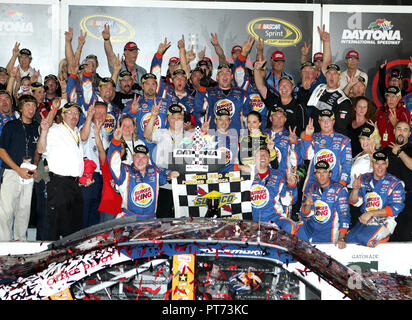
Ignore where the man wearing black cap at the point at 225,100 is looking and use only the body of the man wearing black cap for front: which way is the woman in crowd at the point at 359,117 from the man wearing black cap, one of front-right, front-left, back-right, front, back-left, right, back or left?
left

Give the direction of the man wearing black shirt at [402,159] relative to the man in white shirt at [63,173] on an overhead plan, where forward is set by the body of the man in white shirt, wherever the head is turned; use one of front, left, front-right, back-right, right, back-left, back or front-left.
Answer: front-left

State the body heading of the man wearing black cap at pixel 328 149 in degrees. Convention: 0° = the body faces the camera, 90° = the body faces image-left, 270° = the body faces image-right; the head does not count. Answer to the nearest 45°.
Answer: approximately 0°

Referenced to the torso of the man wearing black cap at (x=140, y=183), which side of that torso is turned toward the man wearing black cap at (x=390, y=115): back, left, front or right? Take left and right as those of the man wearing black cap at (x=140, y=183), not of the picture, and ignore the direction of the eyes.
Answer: left

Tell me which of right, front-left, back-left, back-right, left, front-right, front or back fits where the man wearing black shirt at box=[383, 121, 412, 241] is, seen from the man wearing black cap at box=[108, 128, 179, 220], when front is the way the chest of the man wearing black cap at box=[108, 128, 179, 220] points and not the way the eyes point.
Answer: left

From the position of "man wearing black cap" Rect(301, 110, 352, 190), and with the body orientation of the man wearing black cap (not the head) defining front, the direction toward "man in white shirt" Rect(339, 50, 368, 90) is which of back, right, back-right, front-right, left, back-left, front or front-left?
back
